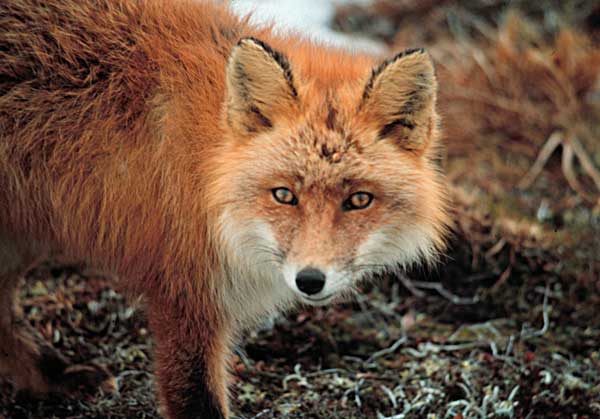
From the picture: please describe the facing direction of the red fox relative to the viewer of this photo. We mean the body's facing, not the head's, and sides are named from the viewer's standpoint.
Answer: facing the viewer and to the right of the viewer
